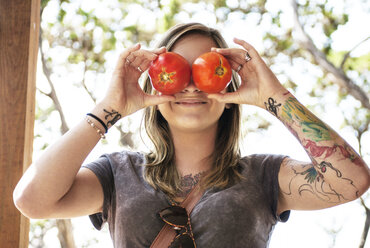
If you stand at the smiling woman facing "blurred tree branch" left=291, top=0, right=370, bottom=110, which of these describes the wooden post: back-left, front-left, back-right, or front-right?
back-left

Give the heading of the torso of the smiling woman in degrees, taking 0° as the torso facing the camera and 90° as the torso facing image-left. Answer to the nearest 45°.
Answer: approximately 0°

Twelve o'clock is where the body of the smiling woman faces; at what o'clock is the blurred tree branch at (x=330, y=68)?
The blurred tree branch is roughly at 7 o'clock from the smiling woman.

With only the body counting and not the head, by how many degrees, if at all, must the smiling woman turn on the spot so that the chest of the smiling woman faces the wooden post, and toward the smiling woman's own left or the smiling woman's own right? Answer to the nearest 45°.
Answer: approximately 90° to the smiling woman's own right

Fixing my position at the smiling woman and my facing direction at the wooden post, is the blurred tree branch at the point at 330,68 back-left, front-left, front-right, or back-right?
back-right
